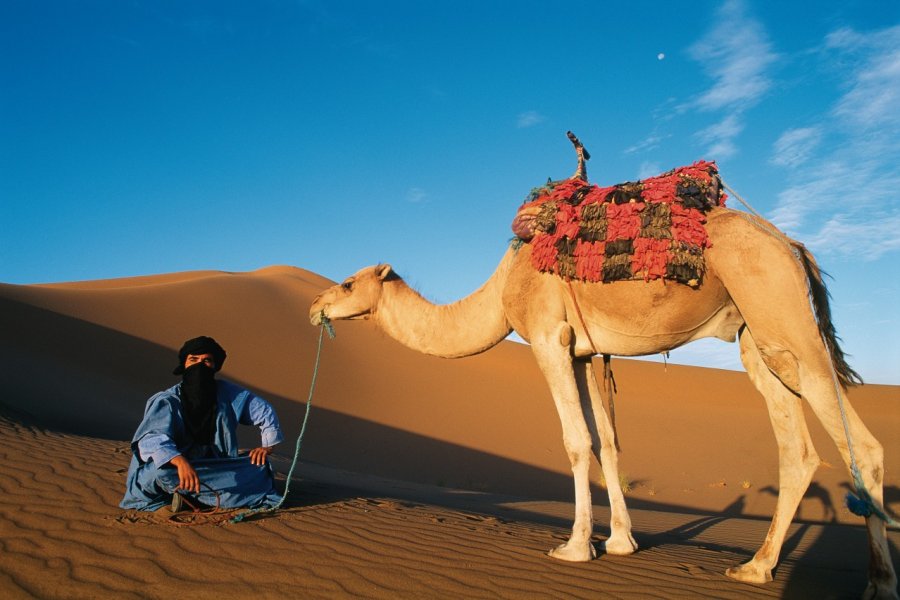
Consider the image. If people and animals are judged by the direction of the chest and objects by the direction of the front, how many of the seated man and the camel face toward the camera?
1

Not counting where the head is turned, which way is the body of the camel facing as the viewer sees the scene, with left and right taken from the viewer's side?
facing to the left of the viewer

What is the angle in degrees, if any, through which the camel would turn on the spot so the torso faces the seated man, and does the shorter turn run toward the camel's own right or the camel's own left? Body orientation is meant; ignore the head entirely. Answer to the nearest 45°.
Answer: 0° — it already faces them

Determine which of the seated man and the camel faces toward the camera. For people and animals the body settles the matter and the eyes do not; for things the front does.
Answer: the seated man

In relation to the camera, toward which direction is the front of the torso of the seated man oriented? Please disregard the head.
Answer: toward the camera

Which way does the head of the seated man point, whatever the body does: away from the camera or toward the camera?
toward the camera

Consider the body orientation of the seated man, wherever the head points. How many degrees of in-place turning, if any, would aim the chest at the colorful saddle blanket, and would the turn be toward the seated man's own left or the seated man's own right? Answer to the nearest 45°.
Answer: approximately 45° to the seated man's own left
